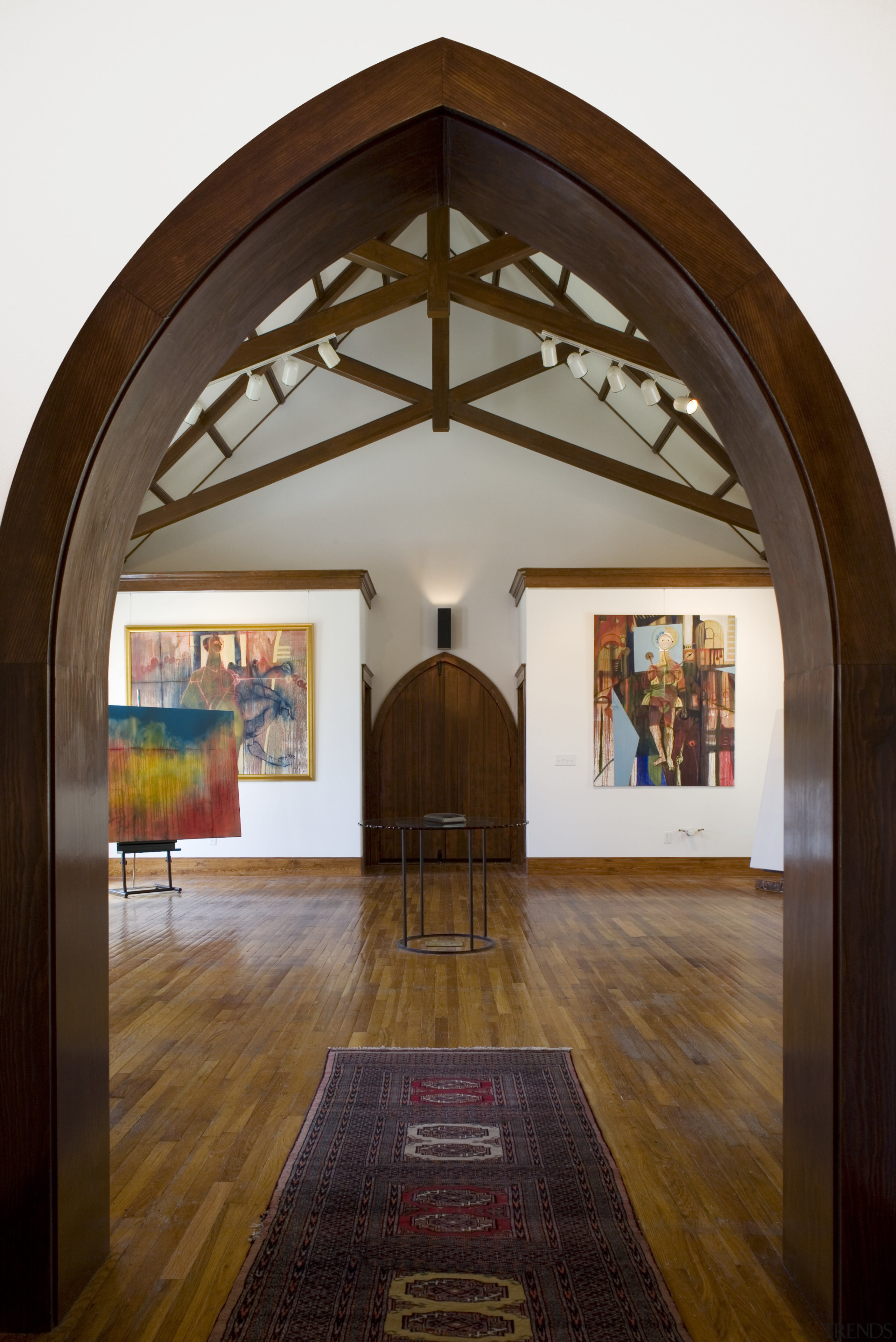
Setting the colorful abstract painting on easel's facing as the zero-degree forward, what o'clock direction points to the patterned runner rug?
The patterned runner rug is roughly at 12 o'clock from the colorful abstract painting on easel.

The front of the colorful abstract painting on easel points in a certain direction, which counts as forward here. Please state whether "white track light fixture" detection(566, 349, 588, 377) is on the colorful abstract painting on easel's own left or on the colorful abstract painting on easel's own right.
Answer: on the colorful abstract painting on easel's own left

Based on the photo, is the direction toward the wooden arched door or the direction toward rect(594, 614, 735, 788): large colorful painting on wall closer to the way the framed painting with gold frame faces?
the large colorful painting on wall

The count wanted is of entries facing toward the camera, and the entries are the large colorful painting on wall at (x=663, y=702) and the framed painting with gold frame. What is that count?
2

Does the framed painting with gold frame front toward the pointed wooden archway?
yes
